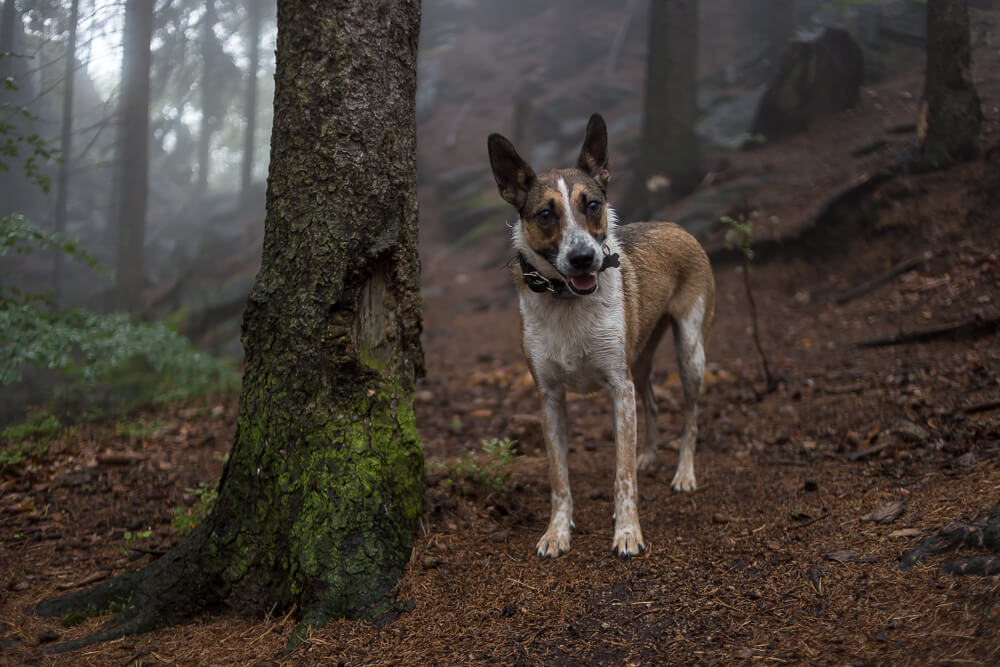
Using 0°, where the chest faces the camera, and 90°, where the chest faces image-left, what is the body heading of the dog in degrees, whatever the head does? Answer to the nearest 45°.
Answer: approximately 45°

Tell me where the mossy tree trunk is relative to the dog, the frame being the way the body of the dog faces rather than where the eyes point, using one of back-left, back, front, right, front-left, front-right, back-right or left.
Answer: front

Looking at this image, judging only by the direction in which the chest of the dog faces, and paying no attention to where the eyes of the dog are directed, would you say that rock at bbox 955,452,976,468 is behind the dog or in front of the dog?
behind

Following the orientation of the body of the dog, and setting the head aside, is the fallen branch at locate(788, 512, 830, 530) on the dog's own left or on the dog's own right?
on the dog's own left

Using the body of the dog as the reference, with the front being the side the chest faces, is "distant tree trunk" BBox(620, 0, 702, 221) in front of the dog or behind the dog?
behind

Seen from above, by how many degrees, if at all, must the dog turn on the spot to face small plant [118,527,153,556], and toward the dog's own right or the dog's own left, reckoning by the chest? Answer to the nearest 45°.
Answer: approximately 45° to the dog's own right

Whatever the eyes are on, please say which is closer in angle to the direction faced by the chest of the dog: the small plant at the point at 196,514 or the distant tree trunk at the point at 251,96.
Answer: the small plant

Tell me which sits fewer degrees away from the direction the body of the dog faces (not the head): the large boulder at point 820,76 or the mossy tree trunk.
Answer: the mossy tree trunk

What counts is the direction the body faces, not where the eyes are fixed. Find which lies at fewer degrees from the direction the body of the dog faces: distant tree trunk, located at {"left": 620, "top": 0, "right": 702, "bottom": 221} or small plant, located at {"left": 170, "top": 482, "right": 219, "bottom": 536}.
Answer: the small plant

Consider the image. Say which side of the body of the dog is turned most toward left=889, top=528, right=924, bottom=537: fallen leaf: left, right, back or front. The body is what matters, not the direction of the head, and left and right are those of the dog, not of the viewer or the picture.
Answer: left

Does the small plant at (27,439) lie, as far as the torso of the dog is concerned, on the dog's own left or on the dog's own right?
on the dog's own right

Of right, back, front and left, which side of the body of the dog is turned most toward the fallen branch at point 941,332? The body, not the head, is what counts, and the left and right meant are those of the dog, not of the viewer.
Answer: back
